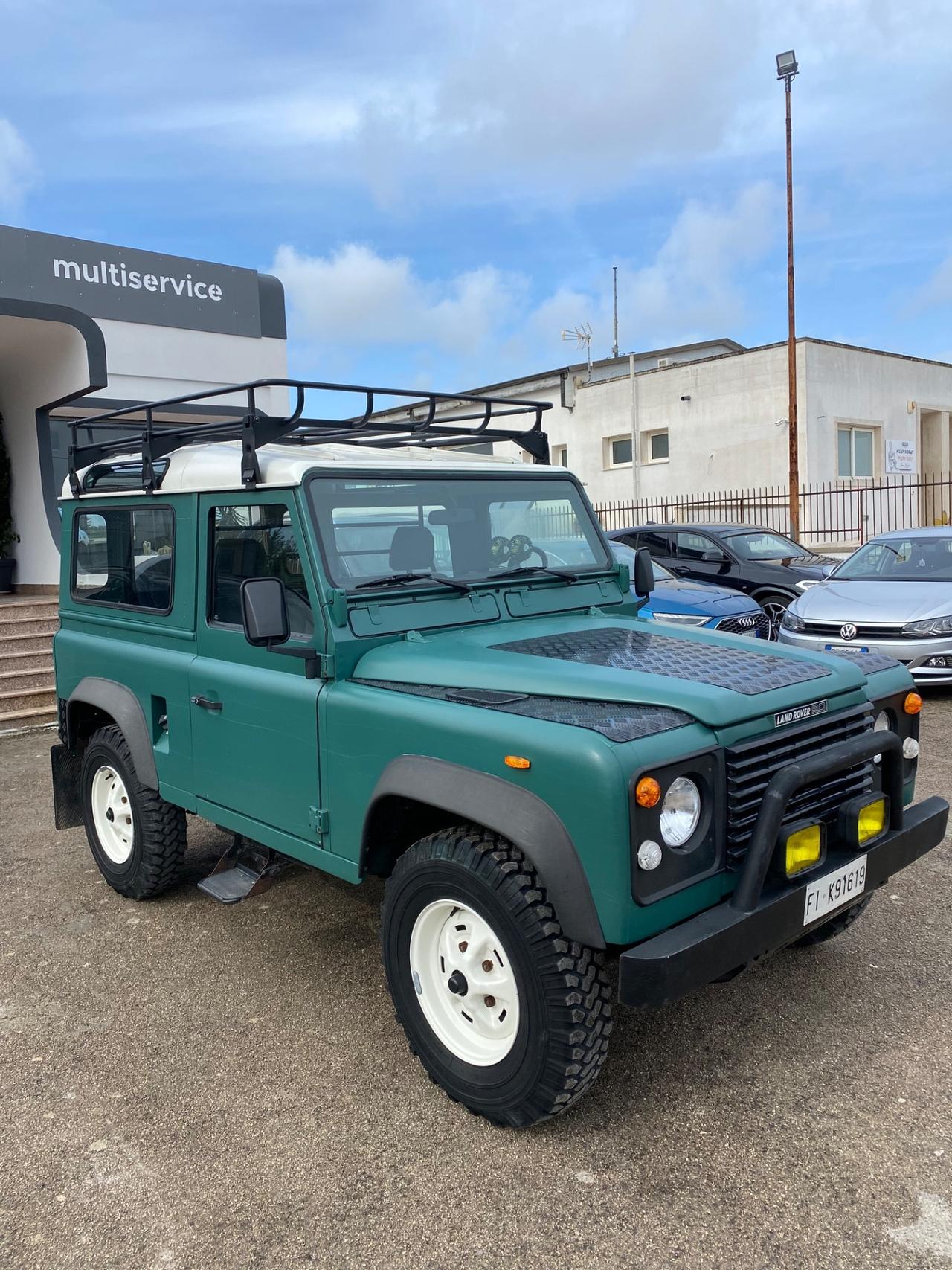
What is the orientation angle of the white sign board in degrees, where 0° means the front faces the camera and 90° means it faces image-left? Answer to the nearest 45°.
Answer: approximately 0°

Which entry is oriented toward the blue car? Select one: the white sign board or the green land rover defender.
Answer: the white sign board

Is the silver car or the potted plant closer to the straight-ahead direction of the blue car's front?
the silver car

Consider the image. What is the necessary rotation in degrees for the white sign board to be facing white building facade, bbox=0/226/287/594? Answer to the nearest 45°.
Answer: approximately 45° to its right

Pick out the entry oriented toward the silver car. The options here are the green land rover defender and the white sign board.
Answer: the white sign board

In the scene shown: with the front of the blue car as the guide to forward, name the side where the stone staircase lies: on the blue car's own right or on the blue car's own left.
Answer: on the blue car's own right

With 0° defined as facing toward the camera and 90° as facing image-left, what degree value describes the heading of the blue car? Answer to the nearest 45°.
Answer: approximately 315°

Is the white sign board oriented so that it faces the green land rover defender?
yes

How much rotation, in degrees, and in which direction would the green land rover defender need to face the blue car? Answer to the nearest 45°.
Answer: approximately 135° to its left
